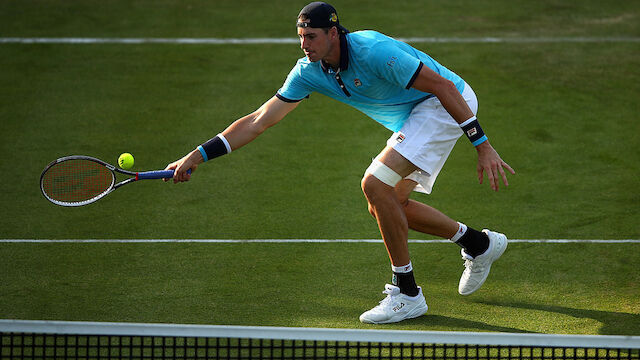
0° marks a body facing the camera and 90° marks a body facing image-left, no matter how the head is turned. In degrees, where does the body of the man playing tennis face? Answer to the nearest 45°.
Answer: approximately 45°
